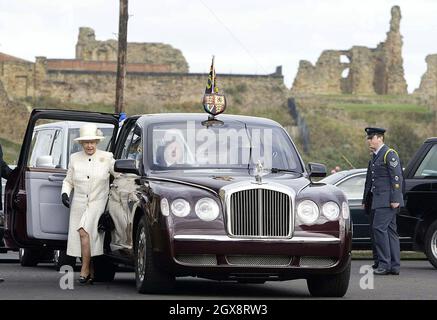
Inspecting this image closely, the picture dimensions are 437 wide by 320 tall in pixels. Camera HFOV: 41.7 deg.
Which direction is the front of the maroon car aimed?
toward the camera

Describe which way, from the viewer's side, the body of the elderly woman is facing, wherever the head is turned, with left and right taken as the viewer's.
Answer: facing the viewer

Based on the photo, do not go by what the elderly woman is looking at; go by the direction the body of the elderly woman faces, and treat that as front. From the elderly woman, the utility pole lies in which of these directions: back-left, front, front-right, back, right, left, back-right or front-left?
back

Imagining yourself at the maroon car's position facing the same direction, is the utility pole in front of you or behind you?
behind

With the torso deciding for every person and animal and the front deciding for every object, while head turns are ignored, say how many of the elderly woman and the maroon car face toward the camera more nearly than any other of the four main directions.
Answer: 2

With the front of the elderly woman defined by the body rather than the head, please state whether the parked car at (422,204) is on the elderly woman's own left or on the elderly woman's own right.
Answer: on the elderly woman's own left

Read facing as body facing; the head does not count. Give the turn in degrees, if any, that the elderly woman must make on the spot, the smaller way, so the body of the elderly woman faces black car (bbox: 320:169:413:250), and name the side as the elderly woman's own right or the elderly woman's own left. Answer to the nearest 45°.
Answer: approximately 135° to the elderly woman's own left

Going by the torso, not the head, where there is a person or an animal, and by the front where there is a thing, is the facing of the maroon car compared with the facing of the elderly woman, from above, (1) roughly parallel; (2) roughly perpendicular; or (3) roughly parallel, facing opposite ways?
roughly parallel
